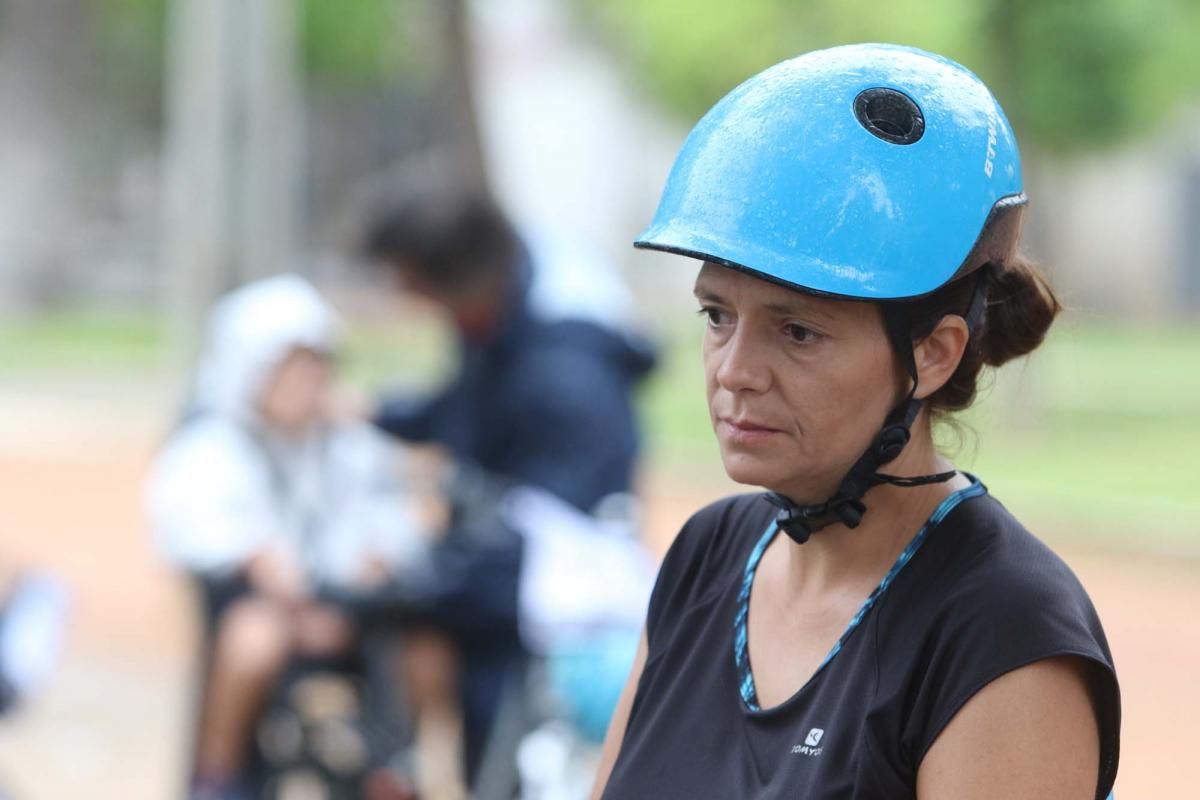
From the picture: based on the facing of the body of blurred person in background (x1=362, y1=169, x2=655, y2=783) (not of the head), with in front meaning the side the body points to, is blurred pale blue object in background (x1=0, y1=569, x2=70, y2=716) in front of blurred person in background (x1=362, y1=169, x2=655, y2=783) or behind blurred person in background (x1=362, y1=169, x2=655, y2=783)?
in front

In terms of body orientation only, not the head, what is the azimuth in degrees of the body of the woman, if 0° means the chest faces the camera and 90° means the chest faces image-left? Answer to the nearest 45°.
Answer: approximately 45°

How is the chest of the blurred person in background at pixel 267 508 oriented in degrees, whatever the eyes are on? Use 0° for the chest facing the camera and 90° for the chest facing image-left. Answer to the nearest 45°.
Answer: approximately 315°

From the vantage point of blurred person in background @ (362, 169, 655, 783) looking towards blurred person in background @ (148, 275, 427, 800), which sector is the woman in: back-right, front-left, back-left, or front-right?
back-left

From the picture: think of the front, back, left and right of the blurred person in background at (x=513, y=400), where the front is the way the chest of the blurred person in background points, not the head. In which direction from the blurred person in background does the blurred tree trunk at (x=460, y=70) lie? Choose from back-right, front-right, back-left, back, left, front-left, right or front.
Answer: right

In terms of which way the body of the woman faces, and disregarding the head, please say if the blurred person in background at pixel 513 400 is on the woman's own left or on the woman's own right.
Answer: on the woman's own right

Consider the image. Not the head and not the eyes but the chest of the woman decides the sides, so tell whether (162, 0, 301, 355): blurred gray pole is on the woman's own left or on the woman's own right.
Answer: on the woman's own right

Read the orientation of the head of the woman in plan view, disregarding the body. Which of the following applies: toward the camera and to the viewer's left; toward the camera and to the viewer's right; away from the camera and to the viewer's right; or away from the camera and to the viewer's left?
toward the camera and to the viewer's left

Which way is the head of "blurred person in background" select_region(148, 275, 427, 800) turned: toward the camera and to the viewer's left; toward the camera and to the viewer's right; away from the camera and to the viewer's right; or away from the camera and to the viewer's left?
toward the camera and to the viewer's right

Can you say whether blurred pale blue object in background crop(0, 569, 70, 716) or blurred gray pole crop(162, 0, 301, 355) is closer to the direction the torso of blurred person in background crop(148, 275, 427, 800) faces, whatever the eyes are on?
the blurred pale blue object in background

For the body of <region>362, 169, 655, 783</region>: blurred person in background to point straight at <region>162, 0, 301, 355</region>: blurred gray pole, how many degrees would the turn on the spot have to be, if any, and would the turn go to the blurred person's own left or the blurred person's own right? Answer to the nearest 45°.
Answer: approximately 45° to the blurred person's own right

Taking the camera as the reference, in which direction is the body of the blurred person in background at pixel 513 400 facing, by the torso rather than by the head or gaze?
to the viewer's left
